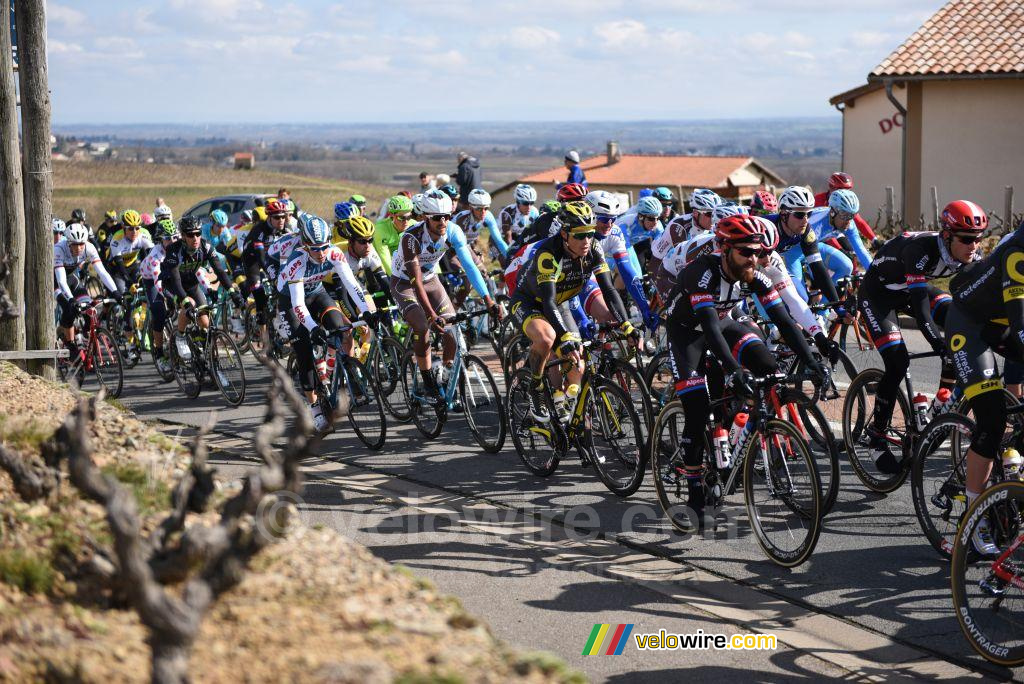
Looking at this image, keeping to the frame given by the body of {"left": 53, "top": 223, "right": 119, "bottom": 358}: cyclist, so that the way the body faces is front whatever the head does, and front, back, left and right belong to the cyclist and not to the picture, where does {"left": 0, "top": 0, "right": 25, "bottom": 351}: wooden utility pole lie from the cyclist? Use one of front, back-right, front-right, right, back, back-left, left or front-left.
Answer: front-right

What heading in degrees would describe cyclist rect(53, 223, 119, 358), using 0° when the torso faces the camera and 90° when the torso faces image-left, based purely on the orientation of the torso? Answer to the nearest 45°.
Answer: approximately 315°

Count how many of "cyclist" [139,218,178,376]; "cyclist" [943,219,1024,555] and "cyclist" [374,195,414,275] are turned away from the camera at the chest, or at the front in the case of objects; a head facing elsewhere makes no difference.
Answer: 0

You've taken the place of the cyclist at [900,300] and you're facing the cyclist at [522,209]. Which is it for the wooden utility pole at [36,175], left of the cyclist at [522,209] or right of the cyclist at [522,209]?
left

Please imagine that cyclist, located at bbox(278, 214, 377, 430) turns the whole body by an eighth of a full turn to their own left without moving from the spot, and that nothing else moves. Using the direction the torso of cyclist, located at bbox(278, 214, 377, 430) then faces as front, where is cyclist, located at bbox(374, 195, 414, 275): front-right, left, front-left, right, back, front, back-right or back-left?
left
